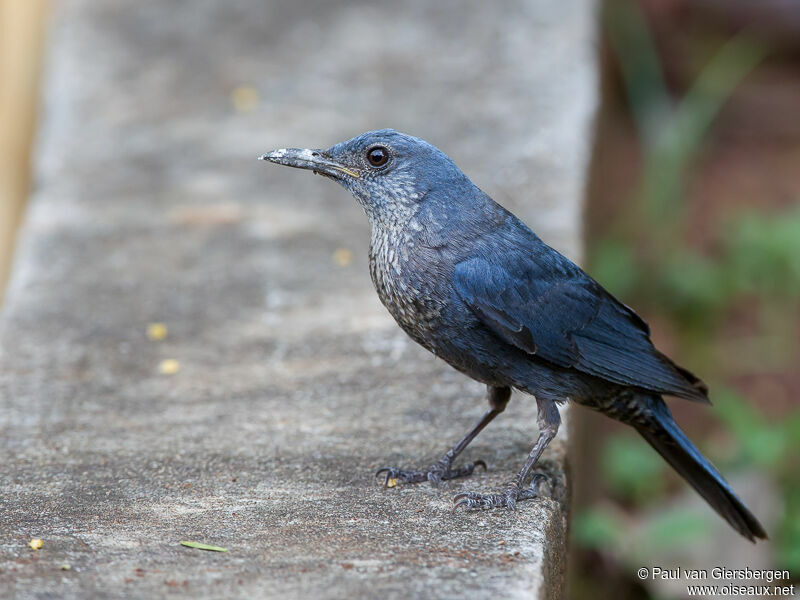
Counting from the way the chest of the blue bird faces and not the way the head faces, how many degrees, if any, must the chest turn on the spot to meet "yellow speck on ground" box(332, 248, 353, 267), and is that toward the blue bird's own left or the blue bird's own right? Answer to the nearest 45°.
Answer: approximately 45° to the blue bird's own right

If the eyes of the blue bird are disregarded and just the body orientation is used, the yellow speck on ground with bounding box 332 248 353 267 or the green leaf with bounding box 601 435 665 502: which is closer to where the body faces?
the yellow speck on ground

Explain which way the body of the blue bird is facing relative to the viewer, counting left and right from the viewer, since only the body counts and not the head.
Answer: facing to the left of the viewer

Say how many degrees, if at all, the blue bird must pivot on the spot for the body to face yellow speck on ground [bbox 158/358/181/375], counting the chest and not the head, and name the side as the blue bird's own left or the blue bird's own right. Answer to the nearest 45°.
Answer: approximately 45° to the blue bird's own right

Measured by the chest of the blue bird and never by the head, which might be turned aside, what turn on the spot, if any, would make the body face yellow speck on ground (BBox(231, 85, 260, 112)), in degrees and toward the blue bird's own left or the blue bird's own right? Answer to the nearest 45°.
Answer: approximately 45° to the blue bird's own right

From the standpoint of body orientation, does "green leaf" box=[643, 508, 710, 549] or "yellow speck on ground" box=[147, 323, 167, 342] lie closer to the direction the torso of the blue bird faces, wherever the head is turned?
the yellow speck on ground

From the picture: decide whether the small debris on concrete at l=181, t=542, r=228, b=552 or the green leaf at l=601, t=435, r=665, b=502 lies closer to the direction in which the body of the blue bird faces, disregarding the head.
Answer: the small debris on concrete
